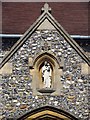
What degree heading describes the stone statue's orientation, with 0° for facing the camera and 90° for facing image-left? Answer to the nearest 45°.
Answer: approximately 0°
